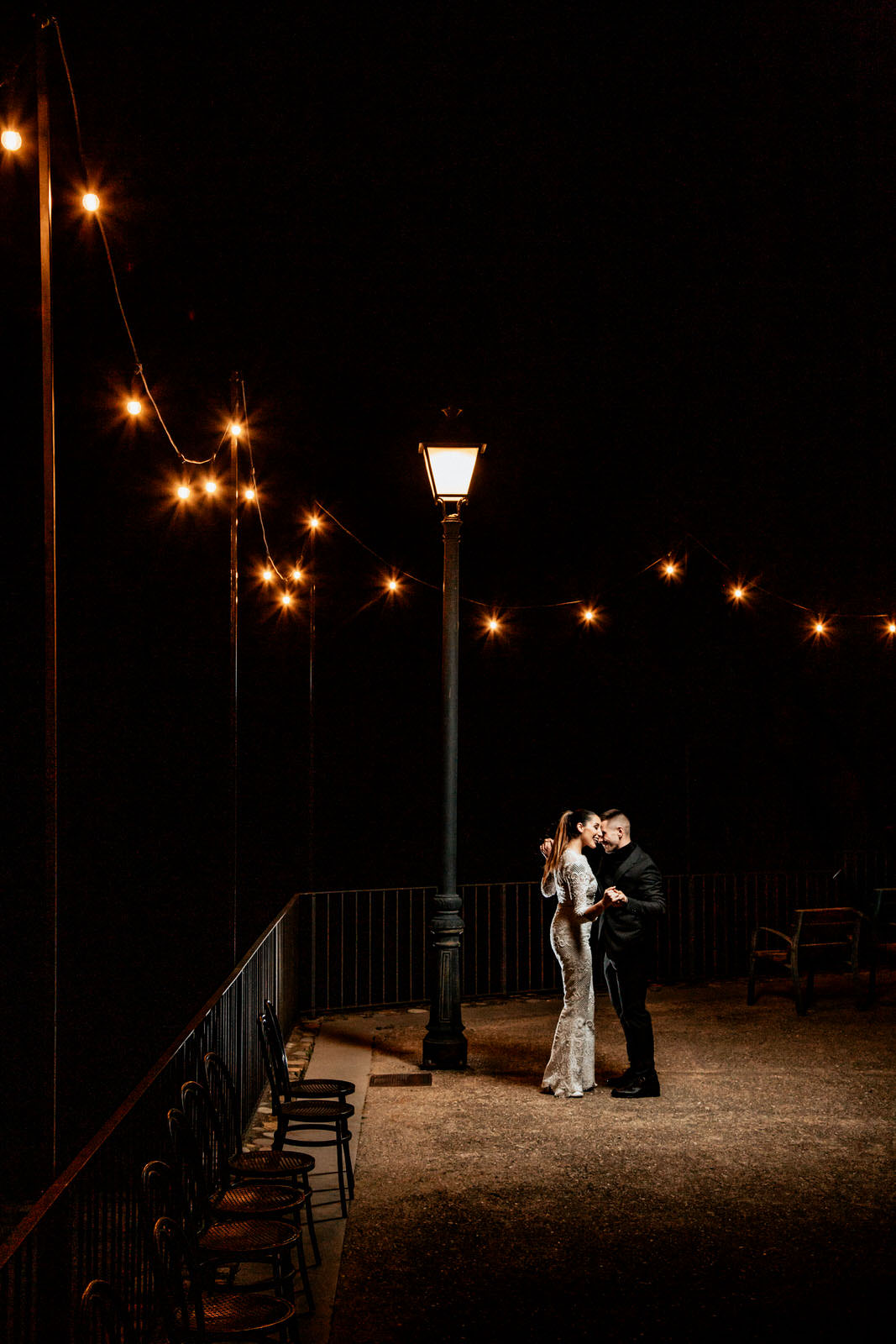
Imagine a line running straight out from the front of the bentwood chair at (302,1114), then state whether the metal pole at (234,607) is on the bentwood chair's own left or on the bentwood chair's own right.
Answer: on the bentwood chair's own left

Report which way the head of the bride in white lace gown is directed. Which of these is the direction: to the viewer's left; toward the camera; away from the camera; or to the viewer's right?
to the viewer's right

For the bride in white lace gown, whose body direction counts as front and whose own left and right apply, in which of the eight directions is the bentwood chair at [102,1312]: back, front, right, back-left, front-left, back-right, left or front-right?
right

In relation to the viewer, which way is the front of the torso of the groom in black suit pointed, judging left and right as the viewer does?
facing to the left of the viewer

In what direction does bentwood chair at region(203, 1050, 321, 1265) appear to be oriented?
to the viewer's right

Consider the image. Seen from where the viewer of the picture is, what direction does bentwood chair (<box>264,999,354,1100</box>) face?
facing to the right of the viewer

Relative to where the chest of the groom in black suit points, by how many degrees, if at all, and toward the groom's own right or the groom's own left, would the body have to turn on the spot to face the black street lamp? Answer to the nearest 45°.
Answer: approximately 45° to the groom's own right

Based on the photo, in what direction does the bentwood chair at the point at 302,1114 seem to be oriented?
to the viewer's right

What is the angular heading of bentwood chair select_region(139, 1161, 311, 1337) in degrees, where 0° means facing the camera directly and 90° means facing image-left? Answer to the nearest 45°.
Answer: approximately 270°

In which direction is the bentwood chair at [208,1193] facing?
to the viewer's right
